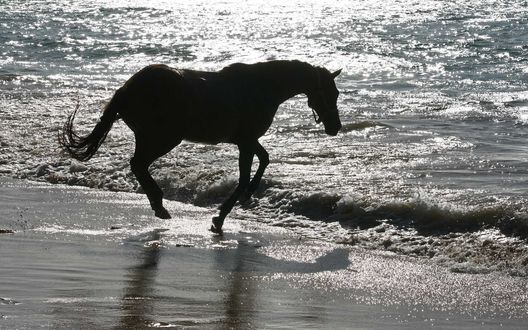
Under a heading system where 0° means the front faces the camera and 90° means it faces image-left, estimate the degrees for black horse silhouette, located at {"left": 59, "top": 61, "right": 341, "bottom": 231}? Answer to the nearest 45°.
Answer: approximately 270°
